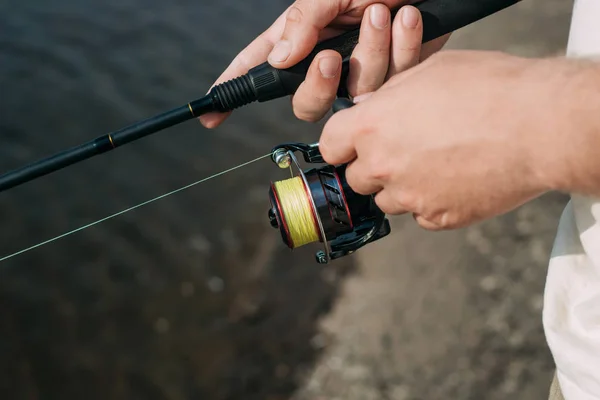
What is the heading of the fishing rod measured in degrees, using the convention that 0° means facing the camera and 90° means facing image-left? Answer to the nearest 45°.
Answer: approximately 90°
